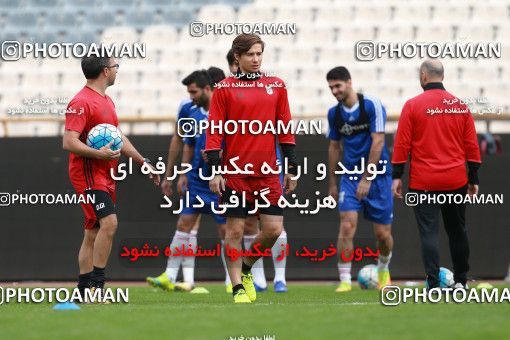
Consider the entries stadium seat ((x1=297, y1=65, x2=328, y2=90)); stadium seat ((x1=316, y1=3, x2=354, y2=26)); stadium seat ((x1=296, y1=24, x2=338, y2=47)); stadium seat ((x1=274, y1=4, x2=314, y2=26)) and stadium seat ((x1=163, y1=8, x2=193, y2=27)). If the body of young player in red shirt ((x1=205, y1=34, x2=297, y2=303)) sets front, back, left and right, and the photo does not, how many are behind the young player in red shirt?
5

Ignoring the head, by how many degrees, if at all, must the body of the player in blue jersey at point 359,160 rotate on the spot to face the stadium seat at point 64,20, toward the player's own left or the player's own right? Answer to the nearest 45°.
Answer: approximately 90° to the player's own right

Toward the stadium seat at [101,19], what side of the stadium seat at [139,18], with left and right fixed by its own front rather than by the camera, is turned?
right

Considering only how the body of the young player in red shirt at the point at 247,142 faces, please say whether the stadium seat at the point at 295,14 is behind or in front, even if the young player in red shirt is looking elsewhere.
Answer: behind

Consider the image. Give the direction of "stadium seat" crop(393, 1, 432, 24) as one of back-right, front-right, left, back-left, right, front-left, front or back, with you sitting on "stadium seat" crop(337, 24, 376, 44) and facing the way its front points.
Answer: left

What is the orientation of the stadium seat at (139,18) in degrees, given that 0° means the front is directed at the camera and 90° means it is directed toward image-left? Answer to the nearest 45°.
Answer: approximately 0°

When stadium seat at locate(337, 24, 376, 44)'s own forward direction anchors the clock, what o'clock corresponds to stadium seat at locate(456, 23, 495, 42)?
stadium seat at locate(456, 23, 495, 42) is roughly at 9 o'clock from stadium seat at locate(337, 24, 376, 44).

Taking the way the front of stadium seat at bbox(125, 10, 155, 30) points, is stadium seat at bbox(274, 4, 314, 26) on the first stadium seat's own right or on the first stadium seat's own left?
on the first stadium seat's own left

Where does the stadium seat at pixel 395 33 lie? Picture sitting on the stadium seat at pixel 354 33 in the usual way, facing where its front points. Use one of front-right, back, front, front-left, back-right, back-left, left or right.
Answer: left

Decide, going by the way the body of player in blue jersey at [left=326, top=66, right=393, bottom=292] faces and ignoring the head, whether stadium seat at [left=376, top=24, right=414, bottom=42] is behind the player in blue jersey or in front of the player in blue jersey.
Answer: behind

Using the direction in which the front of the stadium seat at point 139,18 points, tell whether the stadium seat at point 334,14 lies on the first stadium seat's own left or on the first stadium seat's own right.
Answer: on the first stadium seat's own left

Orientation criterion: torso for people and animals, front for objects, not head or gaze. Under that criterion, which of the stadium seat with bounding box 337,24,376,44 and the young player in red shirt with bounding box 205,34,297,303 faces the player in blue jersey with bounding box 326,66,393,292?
the stadium seat

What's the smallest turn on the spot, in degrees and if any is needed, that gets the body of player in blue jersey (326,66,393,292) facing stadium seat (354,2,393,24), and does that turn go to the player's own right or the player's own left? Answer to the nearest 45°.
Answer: approximately 135° to the player's own right
